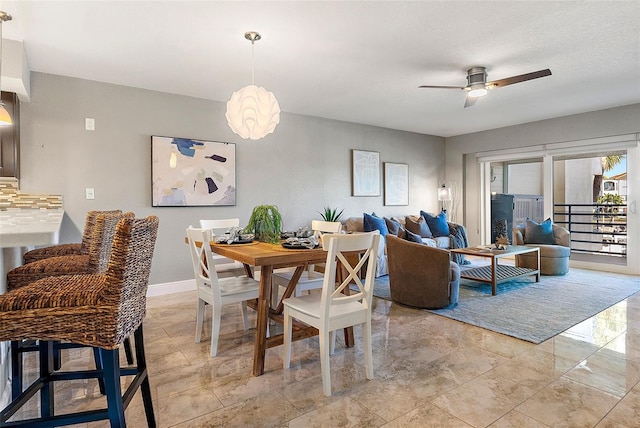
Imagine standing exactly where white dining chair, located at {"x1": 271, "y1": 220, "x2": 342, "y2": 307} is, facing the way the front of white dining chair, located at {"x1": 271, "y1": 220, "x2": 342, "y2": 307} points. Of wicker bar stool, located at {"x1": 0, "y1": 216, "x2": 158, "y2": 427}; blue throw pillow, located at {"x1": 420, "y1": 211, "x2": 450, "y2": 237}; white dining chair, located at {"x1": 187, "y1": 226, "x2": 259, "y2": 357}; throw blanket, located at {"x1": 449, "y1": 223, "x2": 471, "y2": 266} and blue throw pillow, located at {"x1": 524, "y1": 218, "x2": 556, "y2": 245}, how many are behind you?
3

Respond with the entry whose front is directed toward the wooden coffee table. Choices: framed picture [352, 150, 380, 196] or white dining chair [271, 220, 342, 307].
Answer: the framed picture

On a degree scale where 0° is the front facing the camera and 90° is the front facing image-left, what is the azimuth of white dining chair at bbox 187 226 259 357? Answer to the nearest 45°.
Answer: approximately 225°

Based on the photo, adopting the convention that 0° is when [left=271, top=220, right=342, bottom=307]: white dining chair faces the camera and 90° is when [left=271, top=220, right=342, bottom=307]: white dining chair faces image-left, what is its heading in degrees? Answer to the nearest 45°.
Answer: approximately 45°

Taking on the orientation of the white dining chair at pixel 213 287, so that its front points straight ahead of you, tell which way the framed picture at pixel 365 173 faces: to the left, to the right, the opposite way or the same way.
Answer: to the right

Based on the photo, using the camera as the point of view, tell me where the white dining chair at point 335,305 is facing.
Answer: facing away from the viewer and to the left of the viewer

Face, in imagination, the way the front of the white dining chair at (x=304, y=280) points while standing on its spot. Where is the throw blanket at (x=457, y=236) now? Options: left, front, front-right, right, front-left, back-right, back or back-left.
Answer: back

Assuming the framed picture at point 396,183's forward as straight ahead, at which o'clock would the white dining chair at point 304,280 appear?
The white dining chair is roughly at 2 o'clock from the framed picture.

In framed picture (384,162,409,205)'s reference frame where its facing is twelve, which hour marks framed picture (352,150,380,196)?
framed picture (352,150,380,196) is roughly at 3 o'clock from framed picture (384,162,409,205).

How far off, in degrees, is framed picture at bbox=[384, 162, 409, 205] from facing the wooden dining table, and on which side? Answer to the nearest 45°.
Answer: approximately 45° to its right

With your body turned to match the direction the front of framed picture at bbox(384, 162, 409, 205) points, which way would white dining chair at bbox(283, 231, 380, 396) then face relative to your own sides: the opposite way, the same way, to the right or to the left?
the opposite way

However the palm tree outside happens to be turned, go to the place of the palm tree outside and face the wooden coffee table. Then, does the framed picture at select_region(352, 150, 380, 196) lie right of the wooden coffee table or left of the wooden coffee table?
right
